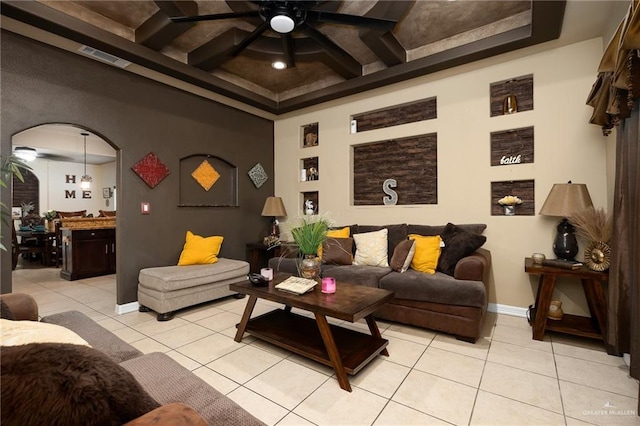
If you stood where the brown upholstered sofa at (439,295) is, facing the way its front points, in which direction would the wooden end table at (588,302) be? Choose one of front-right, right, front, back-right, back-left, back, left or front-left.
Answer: back-left

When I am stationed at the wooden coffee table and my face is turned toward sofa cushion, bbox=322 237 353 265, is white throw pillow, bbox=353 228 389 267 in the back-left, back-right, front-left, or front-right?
front-right

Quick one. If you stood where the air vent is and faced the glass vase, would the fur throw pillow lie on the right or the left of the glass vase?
right

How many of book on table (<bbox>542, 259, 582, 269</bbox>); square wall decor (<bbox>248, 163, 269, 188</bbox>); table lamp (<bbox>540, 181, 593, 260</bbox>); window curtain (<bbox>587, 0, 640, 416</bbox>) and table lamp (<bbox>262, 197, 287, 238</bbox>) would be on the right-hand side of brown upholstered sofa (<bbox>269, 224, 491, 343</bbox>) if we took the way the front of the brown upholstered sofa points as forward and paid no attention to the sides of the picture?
2

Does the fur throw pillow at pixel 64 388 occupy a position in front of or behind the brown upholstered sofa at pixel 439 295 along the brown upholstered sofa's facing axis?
in front

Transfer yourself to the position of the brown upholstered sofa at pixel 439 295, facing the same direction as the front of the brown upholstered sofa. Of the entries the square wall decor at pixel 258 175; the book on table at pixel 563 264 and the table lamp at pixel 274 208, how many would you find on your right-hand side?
2

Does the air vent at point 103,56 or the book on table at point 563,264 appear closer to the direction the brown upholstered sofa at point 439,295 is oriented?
the air vent

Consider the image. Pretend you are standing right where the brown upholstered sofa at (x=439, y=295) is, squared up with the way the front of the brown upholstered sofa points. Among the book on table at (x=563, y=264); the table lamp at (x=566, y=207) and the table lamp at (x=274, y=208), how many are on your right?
1

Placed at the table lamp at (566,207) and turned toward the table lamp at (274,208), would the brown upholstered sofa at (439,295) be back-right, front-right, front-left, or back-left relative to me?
front-left

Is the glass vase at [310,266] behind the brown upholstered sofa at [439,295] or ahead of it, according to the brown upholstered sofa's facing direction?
ahead

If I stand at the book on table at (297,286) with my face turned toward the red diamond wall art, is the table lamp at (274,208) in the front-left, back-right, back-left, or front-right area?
front-right

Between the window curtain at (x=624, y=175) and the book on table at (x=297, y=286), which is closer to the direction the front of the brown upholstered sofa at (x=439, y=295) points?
the book on table

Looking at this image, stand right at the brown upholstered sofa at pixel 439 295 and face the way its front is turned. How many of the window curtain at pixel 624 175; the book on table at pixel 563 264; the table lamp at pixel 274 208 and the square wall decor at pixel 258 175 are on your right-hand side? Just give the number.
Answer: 2

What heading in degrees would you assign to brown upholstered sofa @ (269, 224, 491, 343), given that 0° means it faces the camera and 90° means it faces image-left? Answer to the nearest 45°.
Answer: approximately 45°

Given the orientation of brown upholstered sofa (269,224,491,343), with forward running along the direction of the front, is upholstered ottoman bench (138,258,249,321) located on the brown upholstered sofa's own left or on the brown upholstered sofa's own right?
on the brown upholstered sofa's own right

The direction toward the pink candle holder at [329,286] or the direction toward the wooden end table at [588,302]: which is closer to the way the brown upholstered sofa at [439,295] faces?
the pink candle holder

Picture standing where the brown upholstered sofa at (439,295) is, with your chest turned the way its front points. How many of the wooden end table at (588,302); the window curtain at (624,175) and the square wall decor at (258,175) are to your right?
1

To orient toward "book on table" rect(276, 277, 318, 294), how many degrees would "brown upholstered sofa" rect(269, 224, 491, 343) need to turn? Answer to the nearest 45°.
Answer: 0° — it already faces it
